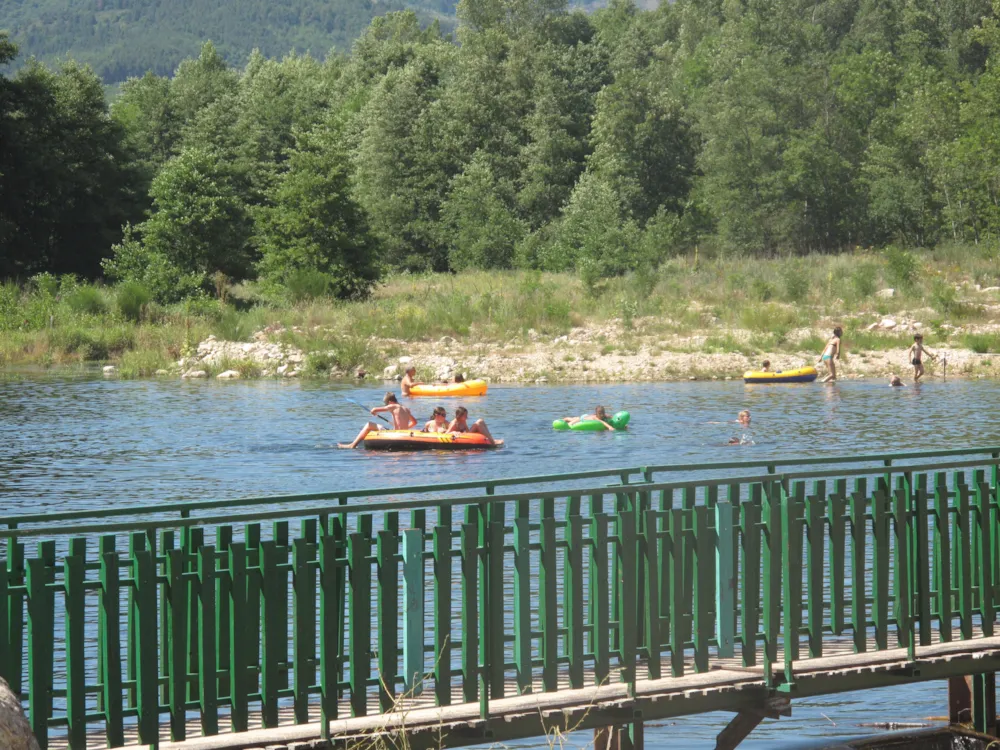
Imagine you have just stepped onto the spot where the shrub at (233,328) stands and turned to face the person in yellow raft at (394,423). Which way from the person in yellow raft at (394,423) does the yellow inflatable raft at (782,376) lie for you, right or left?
left

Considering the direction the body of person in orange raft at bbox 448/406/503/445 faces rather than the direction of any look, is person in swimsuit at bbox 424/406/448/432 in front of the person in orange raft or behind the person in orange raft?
behind

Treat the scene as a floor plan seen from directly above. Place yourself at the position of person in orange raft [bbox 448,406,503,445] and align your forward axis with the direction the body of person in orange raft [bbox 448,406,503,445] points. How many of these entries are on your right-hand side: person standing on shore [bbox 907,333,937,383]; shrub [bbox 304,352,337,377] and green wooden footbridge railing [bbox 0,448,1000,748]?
1

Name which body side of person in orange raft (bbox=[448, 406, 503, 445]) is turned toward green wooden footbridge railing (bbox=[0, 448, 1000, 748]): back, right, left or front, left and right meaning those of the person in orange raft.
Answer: right

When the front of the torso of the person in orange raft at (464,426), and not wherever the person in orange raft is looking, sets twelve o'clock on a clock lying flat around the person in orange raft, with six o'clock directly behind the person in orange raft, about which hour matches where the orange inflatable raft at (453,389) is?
The orange inflatable raft is roughly at 9 o'clock from the person in orange raft.

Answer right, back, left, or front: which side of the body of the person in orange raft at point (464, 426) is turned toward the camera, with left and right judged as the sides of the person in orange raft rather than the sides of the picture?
right

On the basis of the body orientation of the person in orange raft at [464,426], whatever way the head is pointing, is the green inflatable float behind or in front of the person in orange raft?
in front

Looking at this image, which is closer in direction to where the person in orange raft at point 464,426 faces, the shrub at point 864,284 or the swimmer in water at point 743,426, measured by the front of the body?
the swimmer in water

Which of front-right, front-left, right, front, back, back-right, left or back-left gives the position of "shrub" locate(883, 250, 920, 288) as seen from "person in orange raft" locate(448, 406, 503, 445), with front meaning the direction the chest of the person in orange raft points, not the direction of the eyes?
front-left

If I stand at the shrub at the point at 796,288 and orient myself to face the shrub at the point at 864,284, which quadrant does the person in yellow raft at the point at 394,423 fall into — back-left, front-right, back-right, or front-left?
back-right

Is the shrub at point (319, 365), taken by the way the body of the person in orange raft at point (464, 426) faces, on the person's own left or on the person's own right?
on the person's own left
